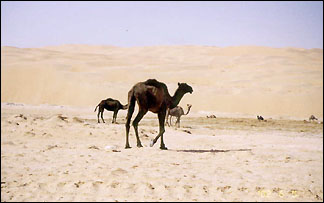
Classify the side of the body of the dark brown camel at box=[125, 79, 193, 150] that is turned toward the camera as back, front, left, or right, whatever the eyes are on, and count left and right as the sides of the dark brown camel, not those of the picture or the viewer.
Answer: right
